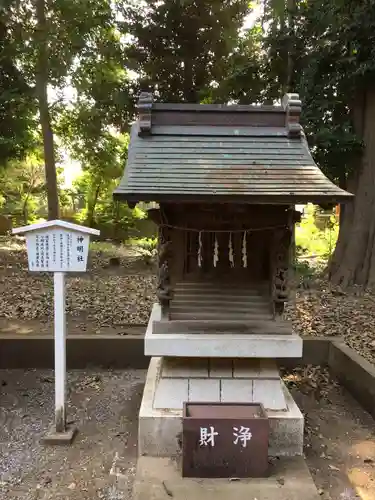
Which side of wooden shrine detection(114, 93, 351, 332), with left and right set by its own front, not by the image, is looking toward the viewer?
front

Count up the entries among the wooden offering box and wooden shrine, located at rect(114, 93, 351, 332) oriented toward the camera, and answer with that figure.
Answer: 2

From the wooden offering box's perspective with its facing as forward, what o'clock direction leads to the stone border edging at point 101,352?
The stone border edging is roughly at 5 o'clock from the wooden offering box.

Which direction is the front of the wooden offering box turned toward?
toward the camera
